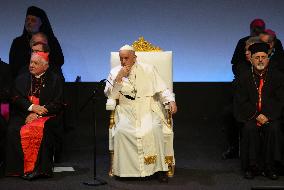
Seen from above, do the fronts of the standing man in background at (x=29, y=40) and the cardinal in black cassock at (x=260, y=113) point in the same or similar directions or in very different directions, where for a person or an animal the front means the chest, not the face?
same or similar directions

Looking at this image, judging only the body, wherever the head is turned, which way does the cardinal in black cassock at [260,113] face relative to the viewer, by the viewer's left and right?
facing the viewer

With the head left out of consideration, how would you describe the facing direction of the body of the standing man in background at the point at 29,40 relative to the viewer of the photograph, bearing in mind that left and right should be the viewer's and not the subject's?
facing the viewer and to the left of the viewer

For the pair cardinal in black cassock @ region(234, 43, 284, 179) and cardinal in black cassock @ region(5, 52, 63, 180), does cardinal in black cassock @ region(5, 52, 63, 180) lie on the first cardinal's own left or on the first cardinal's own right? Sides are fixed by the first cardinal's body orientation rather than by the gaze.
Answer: on the first cardinal's own right

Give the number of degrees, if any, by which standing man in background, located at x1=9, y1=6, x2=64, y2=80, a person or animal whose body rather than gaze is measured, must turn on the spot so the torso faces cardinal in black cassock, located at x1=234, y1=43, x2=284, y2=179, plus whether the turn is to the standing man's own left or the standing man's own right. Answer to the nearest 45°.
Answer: approximately 90° to the standing man's own left

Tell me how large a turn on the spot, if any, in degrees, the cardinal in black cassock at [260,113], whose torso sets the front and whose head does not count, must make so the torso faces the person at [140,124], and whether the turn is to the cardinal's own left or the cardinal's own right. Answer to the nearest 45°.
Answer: approximately 90° to the cardinal's own right

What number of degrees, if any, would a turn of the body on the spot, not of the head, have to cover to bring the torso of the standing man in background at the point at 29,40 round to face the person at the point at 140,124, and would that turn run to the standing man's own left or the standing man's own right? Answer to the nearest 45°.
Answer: approximately 90° to the standing man's own left

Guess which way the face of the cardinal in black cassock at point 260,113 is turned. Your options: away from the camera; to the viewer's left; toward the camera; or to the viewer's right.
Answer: toward the camera

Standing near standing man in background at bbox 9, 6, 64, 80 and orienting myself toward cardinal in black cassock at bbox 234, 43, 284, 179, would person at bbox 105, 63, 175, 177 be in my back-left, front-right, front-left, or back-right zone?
front-right
